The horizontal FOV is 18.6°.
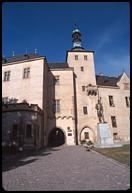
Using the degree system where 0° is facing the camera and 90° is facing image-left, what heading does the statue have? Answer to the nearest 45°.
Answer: approximately 45°

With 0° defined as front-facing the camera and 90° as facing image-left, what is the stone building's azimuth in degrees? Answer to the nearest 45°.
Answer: approximately 0°
